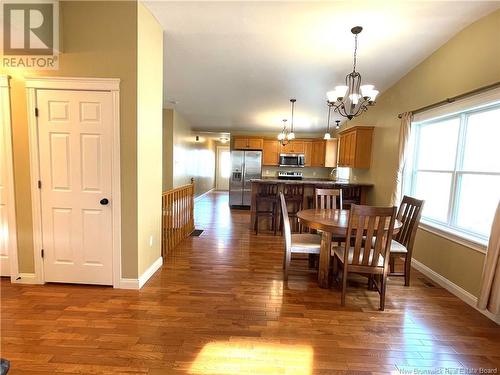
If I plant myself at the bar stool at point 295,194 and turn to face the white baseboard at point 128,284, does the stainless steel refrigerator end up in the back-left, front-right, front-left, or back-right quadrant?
back-right

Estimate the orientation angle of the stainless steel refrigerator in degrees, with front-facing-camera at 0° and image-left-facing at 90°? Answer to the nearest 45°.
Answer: approximately 0°

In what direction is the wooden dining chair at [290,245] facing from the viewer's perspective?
to the viewer's right

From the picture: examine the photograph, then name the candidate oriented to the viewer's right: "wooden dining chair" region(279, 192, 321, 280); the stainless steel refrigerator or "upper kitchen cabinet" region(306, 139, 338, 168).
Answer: the wooden dining chair

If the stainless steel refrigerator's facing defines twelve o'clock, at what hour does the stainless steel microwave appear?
The stainless steel microwave is roughly at 9 o'clock from the stainless steel refrigerator.

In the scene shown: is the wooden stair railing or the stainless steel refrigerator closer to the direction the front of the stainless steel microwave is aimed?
the wooden stair railing

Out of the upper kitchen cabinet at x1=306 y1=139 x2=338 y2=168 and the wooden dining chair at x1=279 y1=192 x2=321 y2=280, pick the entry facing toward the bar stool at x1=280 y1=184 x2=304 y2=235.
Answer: the upper kitchen cabinet

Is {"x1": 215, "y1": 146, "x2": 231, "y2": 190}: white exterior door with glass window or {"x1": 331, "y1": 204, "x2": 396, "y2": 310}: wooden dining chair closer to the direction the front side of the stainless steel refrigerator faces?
the wooden dining chair

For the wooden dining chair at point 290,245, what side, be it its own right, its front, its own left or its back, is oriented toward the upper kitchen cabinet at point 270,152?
left

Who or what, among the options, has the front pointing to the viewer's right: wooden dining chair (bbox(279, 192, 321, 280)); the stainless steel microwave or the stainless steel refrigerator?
the wooden dining chair
